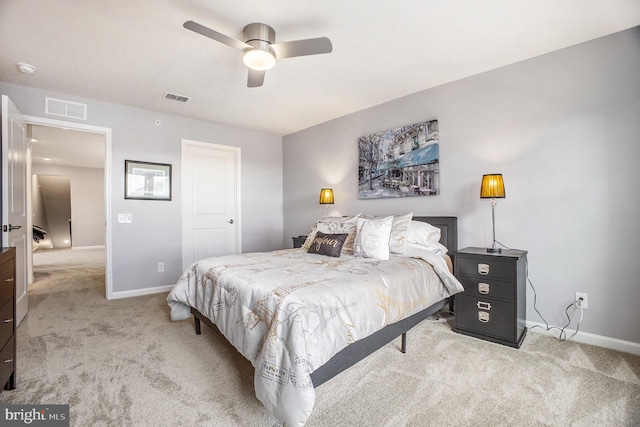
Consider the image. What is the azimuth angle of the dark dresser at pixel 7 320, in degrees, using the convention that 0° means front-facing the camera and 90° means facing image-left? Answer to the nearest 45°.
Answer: approximately 270°

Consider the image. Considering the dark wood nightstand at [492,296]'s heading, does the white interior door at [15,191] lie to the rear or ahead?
ahead

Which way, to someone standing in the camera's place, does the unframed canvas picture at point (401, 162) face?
facing the viewer and to the left of the viewer

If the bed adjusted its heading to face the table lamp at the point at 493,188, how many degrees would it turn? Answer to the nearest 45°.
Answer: approximately 180°

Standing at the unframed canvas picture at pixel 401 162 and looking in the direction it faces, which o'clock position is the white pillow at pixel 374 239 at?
The white pillow is roughly at 11 o'clock from the unframed canvas picture.

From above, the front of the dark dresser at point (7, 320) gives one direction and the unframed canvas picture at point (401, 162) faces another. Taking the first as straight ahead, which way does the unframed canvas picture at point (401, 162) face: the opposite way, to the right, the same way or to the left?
the opposite way

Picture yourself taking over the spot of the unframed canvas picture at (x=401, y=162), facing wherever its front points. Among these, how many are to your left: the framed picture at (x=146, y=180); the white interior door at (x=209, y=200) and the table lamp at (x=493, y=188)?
1

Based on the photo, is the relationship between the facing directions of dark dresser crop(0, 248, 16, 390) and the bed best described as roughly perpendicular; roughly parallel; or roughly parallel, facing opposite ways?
roughly parallel, facing opposite ways

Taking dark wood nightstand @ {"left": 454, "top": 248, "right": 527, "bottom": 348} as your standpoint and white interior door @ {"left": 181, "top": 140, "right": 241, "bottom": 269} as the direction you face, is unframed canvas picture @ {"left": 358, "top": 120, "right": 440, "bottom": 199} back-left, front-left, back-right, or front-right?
front-right

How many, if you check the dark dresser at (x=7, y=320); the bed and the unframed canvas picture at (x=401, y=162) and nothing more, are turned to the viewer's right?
1

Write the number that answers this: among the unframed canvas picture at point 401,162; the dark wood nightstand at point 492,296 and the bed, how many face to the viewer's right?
0

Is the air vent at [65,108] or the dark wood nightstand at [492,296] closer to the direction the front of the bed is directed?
the air vent
